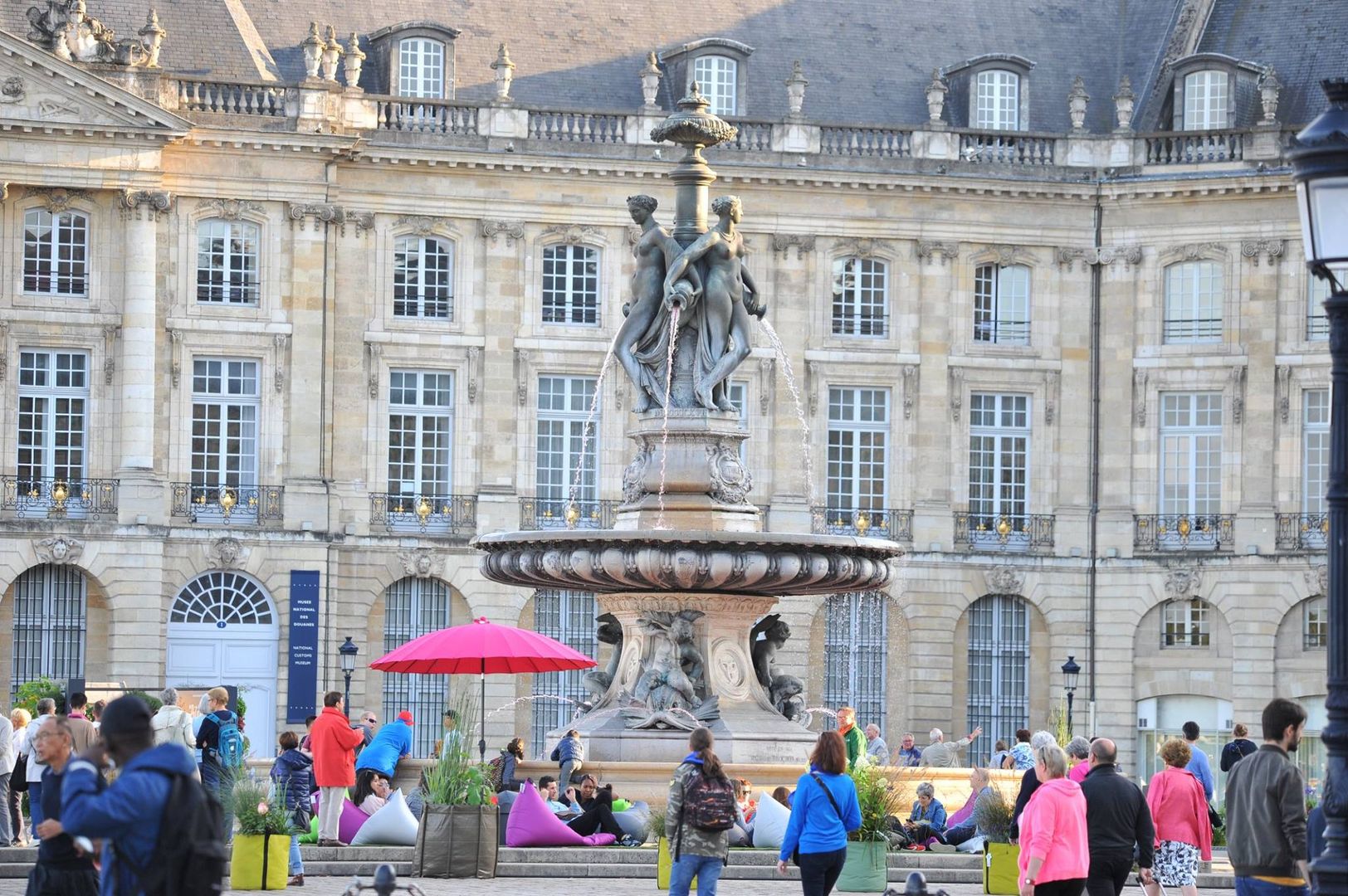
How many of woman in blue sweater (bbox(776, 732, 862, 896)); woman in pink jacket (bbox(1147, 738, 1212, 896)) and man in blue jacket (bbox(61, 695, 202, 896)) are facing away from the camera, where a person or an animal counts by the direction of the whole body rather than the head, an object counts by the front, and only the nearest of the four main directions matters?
2

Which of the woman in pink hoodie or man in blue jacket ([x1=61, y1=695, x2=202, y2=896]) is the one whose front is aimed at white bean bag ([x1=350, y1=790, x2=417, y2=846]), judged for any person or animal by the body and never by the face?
the woman in pink hoodie

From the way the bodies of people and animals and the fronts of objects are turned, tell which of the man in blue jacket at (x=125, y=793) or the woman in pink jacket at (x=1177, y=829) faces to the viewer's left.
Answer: the man in blue jacket

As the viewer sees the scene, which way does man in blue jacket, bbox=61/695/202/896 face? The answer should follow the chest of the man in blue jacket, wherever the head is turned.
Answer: to the viewer's left

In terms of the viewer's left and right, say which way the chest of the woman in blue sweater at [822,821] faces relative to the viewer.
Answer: facing away from the viewer

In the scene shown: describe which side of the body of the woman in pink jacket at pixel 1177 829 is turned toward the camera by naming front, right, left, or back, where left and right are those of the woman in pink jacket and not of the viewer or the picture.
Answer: back

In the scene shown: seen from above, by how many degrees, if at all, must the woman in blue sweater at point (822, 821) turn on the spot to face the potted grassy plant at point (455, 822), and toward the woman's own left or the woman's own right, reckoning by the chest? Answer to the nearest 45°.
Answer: approximately 45° to the woman's own left

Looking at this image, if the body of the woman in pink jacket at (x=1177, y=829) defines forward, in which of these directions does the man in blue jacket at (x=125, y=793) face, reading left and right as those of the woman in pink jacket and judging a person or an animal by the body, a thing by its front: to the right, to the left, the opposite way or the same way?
to the left

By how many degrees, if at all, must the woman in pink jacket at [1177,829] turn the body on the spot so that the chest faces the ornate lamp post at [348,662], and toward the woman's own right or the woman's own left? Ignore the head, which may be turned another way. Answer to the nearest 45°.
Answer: approximately 45° to the woman's own left
